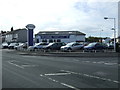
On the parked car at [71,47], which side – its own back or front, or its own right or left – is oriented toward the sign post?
right

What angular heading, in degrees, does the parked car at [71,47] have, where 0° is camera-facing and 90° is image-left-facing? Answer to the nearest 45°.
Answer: approximately 45°
